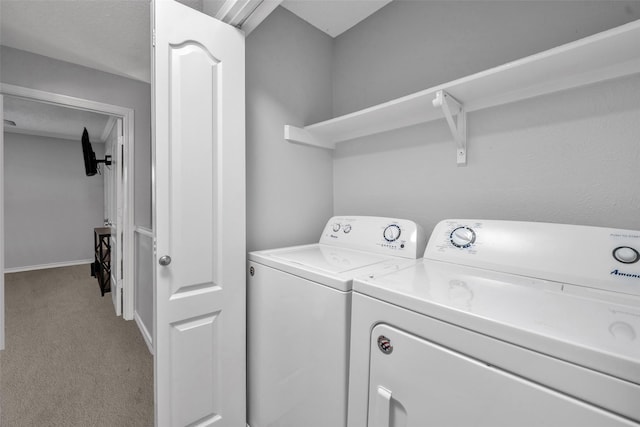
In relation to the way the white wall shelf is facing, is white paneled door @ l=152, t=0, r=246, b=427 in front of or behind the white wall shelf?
in front

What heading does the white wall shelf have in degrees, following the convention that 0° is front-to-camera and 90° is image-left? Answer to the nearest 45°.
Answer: approximately 45°
